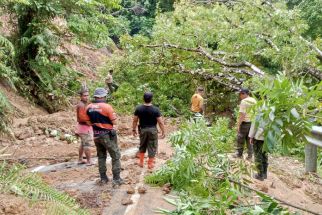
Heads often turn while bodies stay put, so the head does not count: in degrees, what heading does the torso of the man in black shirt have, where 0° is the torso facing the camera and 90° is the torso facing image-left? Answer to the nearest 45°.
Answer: approximately 180°

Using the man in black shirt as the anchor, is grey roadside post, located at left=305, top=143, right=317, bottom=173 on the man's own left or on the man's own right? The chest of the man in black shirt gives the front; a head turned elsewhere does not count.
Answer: on the man's own right

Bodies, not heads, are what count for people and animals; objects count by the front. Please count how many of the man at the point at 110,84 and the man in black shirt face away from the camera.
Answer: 1

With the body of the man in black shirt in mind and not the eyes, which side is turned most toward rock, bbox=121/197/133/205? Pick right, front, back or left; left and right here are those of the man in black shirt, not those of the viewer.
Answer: back

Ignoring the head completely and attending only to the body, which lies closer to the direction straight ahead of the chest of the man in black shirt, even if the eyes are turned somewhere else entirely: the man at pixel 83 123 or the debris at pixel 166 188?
the man

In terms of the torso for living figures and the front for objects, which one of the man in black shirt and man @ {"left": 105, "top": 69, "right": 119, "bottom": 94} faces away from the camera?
the man in black shirt
